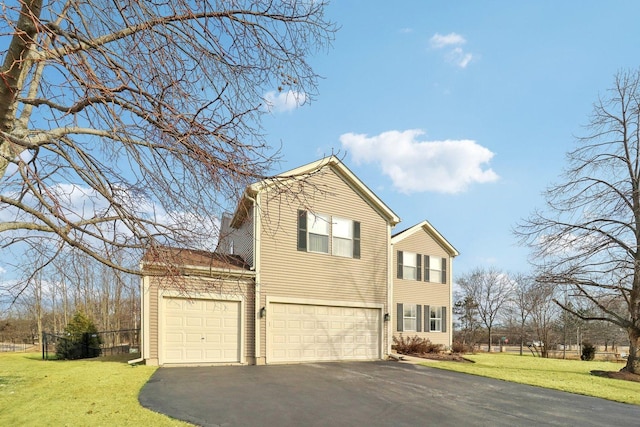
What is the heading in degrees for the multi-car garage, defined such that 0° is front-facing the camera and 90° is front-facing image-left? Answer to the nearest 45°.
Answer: approximately 0°
